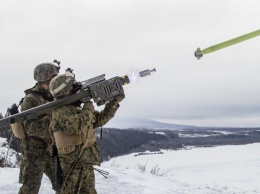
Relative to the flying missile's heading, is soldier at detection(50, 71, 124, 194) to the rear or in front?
to the rear

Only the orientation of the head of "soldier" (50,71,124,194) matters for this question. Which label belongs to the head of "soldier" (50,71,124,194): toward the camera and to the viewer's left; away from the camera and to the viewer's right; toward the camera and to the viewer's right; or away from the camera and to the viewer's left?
away from the camera and to the viewer's right

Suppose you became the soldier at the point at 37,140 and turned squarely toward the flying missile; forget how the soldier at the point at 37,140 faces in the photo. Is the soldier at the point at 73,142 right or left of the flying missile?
right

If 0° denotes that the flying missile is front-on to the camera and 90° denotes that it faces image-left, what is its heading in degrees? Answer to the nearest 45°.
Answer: approximately 270°

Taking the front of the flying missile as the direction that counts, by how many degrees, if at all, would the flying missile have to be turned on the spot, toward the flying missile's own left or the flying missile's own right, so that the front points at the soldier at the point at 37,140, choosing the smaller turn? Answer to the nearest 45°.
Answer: approximately 180°
